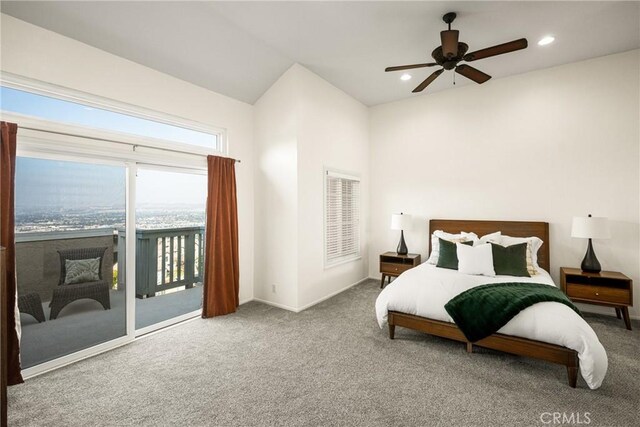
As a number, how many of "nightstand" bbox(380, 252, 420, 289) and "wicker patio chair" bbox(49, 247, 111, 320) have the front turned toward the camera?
2

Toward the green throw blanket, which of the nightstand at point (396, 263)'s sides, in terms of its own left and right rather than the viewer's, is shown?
front

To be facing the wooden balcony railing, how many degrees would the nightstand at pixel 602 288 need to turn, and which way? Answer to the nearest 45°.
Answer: approximately 45° to its right

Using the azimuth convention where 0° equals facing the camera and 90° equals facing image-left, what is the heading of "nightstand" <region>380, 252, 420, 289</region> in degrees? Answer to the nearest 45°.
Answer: approximately 0°

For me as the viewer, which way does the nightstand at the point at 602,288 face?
facing the viewer

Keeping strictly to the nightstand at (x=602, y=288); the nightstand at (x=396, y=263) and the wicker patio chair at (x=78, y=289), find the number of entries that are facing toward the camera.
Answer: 3

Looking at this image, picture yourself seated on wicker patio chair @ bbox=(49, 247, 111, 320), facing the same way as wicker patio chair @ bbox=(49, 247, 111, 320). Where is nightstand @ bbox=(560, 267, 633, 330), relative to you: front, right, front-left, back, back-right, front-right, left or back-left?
front-left

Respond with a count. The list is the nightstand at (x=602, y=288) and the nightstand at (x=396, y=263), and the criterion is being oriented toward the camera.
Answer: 2

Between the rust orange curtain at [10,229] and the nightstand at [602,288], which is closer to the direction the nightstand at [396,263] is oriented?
the rust orange curtain

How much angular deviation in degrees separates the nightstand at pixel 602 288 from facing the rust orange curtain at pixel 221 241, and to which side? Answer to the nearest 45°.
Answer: approximately 45° to its right

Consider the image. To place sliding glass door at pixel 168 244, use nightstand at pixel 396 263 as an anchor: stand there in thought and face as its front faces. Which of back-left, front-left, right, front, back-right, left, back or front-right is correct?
front-right

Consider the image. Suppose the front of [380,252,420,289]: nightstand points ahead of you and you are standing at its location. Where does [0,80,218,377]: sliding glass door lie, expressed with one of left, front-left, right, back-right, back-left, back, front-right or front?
front-right

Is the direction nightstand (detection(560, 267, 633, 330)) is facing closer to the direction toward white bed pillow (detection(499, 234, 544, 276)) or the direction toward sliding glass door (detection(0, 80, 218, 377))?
the sliding glass door

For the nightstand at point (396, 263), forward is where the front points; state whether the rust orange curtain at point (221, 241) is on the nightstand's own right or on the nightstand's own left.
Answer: on the nightstand's own right
